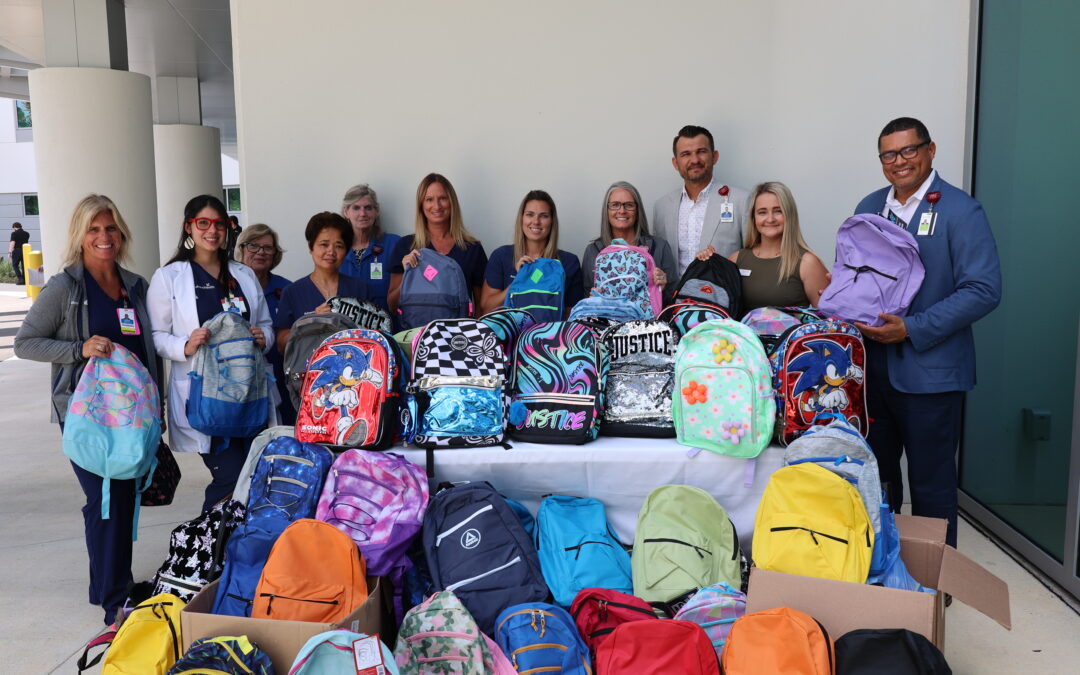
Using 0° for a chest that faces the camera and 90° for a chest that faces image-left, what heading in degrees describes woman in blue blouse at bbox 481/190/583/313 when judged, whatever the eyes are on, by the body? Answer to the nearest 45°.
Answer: approximately 0°

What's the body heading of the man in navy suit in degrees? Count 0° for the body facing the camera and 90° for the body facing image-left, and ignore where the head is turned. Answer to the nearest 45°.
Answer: approximately 45°

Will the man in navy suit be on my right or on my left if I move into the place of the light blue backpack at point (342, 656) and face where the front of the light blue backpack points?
on my left

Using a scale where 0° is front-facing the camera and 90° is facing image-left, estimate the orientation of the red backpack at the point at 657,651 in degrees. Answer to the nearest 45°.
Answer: approximately 0°
